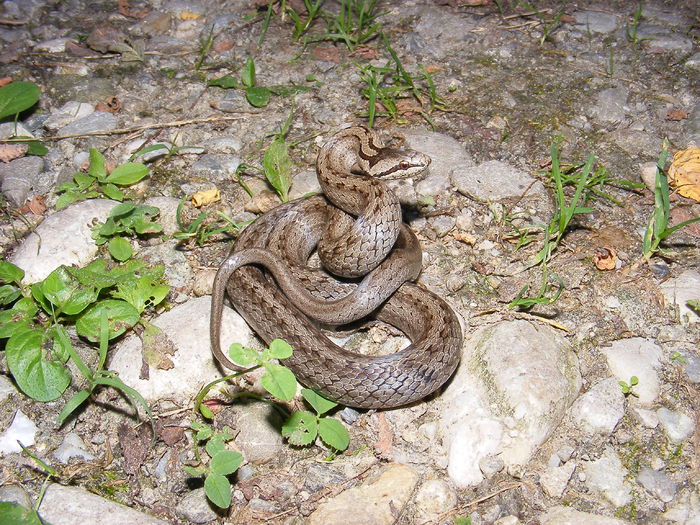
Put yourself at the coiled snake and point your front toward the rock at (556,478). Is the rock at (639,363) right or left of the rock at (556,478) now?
left

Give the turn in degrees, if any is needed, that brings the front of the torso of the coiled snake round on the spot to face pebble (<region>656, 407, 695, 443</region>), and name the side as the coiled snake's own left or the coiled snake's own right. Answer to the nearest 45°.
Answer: approximately 45° to the coiled snake's own right

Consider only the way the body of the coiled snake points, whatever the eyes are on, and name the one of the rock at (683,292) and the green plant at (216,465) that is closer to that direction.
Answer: the rock

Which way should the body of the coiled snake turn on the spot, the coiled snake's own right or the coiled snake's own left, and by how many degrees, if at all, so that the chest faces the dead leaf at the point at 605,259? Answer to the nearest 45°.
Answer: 0° — it already faces it

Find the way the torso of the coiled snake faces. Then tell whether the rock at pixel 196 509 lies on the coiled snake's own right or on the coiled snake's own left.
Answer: on the coiled snake's own right

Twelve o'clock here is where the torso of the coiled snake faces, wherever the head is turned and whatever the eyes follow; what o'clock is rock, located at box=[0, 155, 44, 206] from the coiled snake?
The rock is roughly at 7 o'clock from the coiled snake.

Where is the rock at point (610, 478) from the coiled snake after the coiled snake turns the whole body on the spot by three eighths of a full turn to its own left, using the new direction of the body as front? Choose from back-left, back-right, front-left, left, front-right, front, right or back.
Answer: back

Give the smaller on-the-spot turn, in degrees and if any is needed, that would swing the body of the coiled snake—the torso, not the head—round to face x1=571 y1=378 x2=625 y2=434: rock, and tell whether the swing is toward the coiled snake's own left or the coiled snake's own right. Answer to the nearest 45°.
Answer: approximately 45° to the coiled snake's own right

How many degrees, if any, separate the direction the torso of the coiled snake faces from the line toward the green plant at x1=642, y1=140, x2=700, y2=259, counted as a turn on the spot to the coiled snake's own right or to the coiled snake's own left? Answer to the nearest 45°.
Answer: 0° — it already faces it

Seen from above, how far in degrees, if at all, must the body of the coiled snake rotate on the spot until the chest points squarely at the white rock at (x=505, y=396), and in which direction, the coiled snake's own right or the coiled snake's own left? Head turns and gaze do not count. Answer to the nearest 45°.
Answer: approximately 45° to the coiled snake's own right

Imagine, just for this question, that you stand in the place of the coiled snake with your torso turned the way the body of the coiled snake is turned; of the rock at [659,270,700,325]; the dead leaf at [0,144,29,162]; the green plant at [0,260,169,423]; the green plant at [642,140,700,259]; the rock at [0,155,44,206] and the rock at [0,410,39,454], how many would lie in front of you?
2

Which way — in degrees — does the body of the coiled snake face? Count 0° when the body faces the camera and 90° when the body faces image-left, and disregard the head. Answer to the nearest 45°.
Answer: approximately 270°

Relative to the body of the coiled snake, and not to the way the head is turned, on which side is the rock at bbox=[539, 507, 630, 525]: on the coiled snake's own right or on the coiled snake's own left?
on the coiled snake's own right

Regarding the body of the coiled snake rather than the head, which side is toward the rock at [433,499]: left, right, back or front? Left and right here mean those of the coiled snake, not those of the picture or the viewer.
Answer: right
